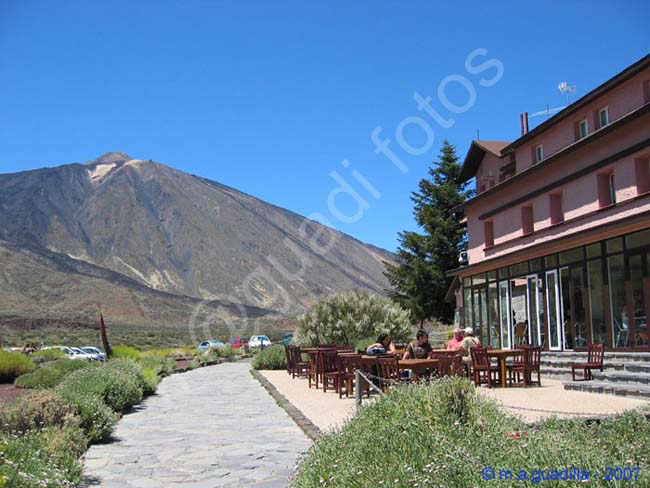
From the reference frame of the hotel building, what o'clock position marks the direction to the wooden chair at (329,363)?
The wooden chair is roughly at 12 o'clock from the hotel building.

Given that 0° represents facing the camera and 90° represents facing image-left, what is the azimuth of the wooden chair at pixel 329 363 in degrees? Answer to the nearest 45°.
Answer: approximately 225°

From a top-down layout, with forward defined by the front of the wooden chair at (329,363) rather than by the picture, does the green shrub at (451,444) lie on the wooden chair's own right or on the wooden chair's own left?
on the wooden chair's own right

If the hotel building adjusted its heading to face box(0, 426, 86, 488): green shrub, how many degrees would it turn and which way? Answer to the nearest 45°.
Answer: approximately 45° to its left

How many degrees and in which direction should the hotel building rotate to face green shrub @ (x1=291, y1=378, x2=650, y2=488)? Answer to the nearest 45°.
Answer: approximately 45° to its left

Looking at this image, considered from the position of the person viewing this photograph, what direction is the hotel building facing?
facing the viewer and to the left of the viewer

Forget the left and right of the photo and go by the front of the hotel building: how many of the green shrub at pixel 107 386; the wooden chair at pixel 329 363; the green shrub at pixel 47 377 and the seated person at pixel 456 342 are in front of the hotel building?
4

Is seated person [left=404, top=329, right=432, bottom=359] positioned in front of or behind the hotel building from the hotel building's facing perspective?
in front

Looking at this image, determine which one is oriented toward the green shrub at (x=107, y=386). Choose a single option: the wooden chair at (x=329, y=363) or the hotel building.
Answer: the hotel building

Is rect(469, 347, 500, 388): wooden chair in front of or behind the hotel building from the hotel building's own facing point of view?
in front

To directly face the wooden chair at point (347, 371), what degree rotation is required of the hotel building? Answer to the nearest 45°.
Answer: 0° — it already faces it

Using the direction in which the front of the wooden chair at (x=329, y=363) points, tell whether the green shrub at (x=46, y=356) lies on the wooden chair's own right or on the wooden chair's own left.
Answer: on the wooden chair's own left
